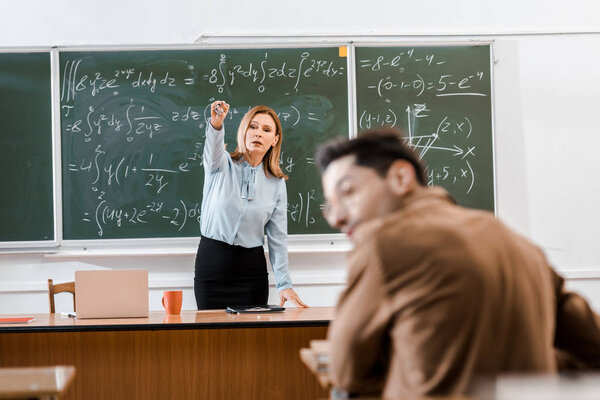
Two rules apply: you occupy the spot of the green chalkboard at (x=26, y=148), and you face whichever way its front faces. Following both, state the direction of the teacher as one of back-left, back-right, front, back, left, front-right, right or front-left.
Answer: front-left

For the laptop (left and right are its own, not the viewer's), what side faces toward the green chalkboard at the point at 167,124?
front

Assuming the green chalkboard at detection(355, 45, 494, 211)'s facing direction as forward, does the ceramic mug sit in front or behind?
in front

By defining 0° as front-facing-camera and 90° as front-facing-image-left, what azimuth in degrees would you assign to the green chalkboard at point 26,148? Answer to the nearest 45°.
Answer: approximately 0°

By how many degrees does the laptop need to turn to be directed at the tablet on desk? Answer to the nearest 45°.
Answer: approximately 90° to its right

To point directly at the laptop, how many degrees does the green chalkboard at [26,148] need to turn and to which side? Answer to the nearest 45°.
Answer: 0° — it already faces it

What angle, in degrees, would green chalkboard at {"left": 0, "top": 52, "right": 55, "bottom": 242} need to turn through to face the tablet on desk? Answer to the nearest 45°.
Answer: approximately 45° to its left

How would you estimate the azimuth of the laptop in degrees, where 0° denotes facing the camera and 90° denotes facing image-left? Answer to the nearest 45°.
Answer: approximately 180°

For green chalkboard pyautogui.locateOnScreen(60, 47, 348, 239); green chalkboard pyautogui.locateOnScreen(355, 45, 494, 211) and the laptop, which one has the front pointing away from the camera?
the laptop
